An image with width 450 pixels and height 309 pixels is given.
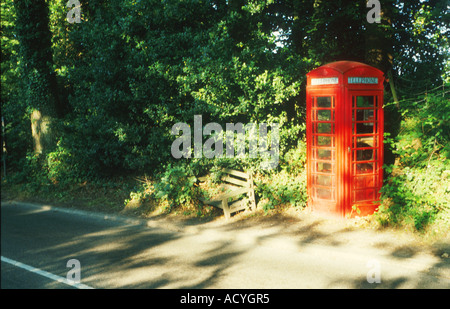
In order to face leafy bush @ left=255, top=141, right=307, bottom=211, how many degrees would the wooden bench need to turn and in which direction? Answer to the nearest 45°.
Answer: approximately 135° to its left

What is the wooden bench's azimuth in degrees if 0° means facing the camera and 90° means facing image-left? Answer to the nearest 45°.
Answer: approximately 45°

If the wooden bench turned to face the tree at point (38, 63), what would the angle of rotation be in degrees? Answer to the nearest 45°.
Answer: approximately 90° to its right
